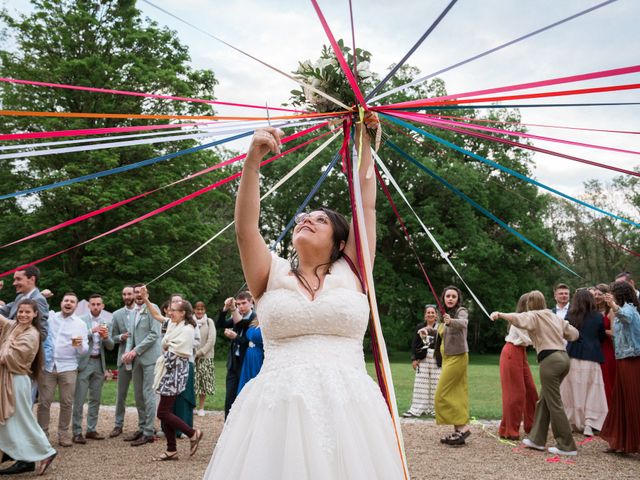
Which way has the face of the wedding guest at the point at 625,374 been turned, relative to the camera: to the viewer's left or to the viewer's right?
to the viewer's left

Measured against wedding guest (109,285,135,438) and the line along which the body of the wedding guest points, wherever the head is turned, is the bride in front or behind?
in front
